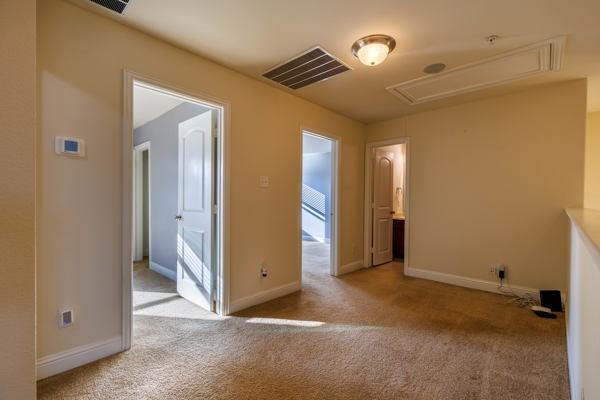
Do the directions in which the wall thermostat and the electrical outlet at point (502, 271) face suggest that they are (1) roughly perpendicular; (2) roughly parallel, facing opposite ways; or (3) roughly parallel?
roughly perpendicular

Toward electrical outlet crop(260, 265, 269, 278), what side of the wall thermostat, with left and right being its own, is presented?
left

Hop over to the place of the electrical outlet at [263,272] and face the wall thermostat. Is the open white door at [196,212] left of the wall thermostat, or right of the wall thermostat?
right

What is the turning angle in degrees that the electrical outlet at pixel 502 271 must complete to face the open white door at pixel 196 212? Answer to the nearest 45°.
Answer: approximately 45° to its right

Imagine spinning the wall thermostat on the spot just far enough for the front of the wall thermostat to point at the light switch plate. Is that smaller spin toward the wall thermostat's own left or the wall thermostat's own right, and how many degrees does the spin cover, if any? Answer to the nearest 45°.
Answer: approximately 90° to the wall thermostat's own left

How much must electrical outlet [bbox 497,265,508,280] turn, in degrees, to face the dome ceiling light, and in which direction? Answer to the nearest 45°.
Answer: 0° — it already faces it
